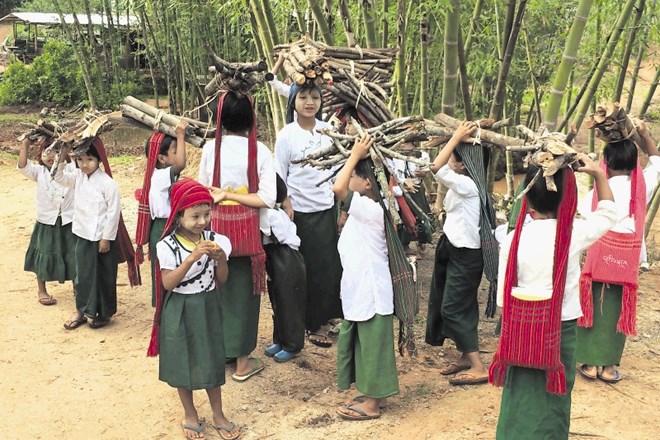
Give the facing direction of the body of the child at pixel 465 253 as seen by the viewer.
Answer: to the viewer's left

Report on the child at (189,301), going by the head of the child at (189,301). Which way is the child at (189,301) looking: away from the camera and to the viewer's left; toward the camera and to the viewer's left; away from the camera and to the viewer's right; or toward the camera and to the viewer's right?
toward the camera and to the viewer's right

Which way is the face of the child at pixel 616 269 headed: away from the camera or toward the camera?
away from the camera

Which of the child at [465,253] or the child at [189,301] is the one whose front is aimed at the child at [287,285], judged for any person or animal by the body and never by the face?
the child at [465,253]

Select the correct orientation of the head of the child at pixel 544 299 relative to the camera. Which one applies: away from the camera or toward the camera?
away from the camera

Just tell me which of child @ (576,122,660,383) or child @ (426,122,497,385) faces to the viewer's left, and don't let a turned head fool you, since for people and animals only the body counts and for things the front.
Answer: child @ (426,122,497,385)

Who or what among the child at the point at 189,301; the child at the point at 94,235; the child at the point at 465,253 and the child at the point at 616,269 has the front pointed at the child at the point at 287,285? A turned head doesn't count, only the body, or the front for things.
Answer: the child at the point at 465,253

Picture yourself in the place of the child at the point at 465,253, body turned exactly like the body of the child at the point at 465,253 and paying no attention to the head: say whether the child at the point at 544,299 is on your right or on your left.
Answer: on your left

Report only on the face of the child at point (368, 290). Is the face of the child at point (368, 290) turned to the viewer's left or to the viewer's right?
to the viewer's left

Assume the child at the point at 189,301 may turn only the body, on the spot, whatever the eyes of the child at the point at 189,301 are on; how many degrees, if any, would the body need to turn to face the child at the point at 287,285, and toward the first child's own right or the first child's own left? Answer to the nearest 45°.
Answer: approximately 90° to the first child's own left

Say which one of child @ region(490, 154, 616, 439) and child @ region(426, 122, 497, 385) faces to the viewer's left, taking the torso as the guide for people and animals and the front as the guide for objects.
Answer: child @ region(426, 122, 497, 385)
